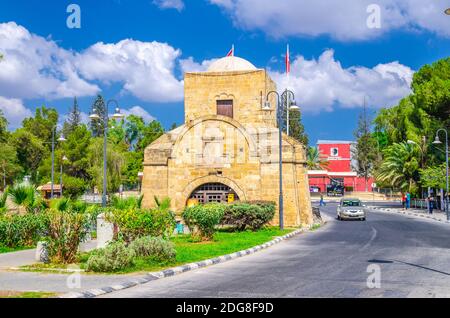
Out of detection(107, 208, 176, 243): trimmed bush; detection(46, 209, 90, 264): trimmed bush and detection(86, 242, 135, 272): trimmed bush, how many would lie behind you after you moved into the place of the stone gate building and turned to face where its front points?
0

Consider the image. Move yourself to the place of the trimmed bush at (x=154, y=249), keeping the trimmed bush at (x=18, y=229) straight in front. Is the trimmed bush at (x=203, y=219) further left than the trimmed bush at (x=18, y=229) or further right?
right

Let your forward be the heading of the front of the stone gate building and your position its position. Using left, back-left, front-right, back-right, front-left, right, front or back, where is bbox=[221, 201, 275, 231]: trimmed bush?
front

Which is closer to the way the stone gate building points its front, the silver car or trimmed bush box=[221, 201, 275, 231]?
the trimmed bush

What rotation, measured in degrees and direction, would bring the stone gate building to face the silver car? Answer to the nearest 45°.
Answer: approximately 135° to its left

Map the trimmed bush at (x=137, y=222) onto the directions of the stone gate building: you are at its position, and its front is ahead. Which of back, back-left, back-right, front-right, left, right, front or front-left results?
front

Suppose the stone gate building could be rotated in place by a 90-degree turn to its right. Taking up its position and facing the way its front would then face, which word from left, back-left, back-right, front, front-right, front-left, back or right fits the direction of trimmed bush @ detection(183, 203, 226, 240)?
left

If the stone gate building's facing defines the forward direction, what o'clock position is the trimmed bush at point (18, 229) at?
The trimmed bush is roughly at 1 o'clock from the stone gate building.

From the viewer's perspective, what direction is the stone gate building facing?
toward the camera

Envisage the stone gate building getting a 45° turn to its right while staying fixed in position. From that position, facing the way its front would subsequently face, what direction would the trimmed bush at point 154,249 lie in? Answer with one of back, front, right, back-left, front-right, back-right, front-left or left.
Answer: front-left
